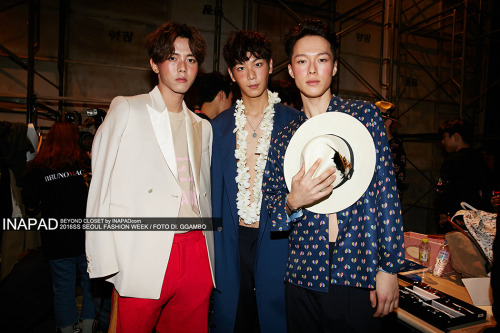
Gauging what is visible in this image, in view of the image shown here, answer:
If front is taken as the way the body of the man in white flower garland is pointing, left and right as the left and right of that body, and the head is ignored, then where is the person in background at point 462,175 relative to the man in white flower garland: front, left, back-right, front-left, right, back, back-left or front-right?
back-left

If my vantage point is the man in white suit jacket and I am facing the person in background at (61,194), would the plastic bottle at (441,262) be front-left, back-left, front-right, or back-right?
back-right

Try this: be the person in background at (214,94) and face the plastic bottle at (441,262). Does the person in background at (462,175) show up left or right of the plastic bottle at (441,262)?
left

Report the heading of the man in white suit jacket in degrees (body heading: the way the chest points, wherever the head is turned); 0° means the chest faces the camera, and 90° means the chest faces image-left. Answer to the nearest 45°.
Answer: approximately 315°

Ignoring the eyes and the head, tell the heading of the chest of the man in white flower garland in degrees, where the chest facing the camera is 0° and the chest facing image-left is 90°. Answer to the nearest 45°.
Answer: approximately 0°

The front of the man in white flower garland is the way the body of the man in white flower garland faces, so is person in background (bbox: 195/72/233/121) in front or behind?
behind

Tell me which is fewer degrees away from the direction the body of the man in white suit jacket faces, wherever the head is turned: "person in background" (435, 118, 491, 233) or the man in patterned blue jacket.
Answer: the man in patterned blue jacket

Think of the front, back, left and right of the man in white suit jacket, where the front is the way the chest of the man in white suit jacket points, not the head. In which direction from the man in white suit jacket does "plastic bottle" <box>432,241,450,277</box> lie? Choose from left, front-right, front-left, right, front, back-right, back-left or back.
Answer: front-left

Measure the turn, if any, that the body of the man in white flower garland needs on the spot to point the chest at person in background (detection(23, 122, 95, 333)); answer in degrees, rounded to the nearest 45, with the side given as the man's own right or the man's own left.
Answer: approximately 135° to the man's own right

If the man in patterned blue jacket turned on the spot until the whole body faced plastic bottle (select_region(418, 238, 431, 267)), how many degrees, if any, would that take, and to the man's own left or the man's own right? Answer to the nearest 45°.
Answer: approximately 135° to the man's own left

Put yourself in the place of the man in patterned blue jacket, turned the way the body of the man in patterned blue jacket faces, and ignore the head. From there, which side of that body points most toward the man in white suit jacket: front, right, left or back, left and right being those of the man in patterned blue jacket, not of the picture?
right
